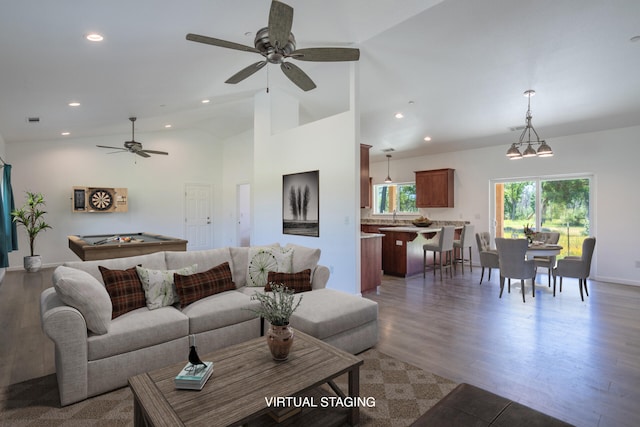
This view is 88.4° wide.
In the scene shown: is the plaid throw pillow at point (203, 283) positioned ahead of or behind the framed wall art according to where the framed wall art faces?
ahead

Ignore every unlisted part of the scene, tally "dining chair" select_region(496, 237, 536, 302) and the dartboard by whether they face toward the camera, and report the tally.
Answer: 1

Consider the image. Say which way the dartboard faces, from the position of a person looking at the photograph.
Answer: facing the viewer

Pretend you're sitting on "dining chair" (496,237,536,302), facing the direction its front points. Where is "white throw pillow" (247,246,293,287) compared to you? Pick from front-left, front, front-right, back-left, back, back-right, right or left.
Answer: back

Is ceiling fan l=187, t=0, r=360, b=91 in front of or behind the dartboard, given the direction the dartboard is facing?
in front

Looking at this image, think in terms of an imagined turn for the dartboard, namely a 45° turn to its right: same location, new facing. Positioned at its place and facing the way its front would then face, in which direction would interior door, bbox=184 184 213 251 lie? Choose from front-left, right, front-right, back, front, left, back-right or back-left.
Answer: back-left

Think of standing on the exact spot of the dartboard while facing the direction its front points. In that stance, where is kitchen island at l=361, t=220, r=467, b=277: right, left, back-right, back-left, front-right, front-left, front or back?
front-left

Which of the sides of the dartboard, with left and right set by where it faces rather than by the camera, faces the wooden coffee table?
front

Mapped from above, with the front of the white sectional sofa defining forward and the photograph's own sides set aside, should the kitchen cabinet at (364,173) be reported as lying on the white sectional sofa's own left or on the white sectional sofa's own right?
on the white sectional sofa's own left

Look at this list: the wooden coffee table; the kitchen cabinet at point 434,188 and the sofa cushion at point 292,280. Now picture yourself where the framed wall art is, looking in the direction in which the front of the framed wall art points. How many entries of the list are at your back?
1

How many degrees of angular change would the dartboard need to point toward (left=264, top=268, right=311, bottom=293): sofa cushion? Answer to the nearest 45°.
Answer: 0° — it already faces it

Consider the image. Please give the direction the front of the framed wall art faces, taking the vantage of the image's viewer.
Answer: facing the viewer and to the left of the viewer

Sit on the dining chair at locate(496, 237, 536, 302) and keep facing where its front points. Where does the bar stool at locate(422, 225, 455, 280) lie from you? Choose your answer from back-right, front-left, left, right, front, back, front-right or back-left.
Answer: left

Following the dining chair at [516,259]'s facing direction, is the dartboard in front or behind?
behind
